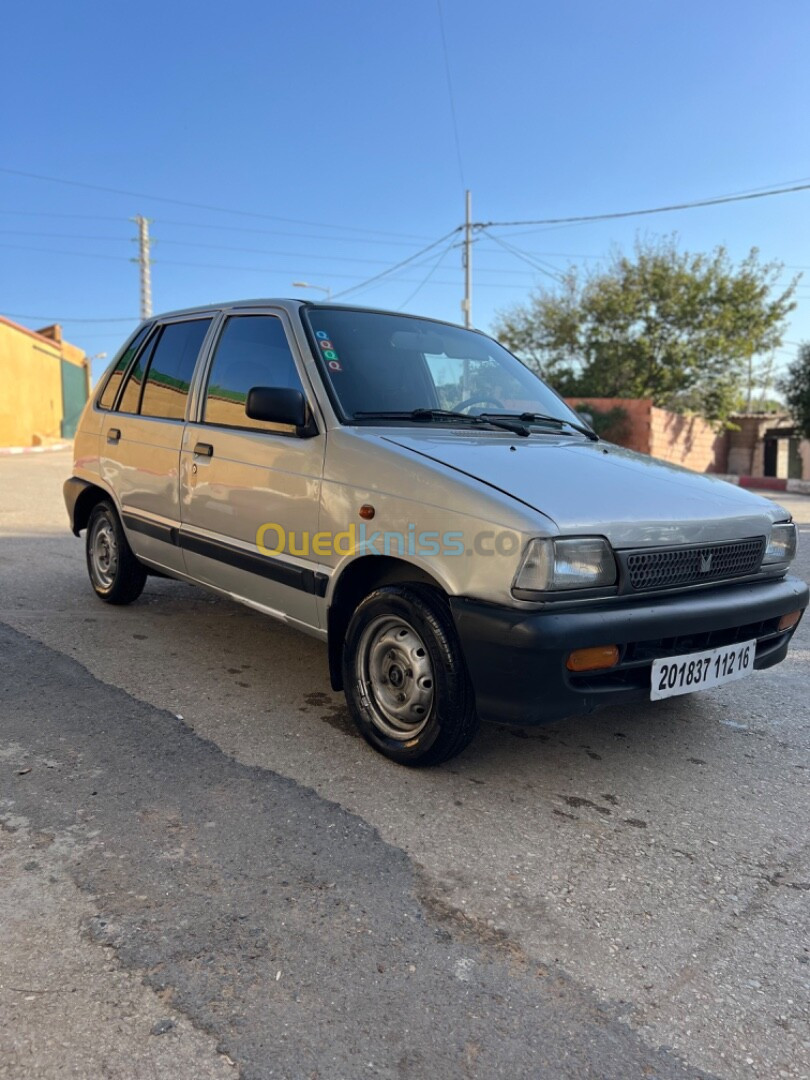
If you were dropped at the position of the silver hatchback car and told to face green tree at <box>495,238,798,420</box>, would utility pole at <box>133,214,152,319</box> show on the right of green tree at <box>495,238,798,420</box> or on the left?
left

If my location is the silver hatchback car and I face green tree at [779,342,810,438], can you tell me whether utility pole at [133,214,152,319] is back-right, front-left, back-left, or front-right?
front-left

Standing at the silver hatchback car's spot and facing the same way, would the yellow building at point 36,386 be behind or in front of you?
behind

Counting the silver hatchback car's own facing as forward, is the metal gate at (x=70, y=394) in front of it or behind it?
behind

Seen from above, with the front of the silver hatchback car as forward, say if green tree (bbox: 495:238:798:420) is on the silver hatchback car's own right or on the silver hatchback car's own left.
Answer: on the silver hatchback car's own left

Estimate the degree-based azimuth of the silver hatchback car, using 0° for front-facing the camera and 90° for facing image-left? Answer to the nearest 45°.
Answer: approximately 315°

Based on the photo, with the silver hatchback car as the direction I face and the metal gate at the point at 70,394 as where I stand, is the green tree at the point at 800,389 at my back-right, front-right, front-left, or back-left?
front-left

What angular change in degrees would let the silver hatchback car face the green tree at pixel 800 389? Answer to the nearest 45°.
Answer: approximately 90° to its left
